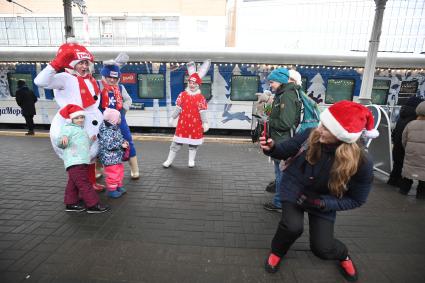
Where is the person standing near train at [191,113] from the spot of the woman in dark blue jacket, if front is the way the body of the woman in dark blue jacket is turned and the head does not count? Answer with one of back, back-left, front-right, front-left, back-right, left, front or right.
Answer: right

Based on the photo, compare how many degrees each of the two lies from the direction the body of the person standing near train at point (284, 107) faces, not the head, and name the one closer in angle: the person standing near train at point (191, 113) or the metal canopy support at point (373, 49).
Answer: the person standing near train

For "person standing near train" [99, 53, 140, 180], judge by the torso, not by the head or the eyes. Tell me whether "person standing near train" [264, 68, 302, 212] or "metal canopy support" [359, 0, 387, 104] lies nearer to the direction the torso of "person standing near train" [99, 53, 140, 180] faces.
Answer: the person standing near train

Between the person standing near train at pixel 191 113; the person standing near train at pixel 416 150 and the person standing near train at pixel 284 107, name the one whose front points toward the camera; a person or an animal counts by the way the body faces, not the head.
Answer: the person standing near train at pixel 191 113

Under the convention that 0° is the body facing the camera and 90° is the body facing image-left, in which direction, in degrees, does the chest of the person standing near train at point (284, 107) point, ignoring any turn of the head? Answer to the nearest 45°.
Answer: approximately 90°

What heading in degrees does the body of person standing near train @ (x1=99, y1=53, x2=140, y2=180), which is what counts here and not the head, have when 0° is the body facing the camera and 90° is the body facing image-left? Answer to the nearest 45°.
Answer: approximately 0°

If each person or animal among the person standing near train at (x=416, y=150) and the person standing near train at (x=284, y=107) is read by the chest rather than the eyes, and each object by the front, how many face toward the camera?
0

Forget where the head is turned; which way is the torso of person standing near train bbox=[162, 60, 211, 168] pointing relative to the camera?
toward the camera

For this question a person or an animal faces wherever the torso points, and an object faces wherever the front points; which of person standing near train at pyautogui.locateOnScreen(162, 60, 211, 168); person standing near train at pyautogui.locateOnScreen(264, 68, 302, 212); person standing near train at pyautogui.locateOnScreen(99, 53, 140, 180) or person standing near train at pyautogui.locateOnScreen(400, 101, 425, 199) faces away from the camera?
person standing near train at pyautogui.locateOnScreen(400, 101, 425, 199)

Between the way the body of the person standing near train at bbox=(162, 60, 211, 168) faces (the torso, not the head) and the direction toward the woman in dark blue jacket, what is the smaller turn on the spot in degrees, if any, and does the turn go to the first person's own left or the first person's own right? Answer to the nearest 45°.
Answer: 0° — they already face them

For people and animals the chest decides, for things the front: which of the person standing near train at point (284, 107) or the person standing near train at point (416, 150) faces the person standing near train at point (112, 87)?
the person standing near train at point (284, 107)

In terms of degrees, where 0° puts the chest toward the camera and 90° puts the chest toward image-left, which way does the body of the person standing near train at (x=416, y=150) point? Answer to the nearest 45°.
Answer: approximately 180°

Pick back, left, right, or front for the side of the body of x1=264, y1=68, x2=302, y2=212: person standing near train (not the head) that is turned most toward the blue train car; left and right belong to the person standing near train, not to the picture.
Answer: right
